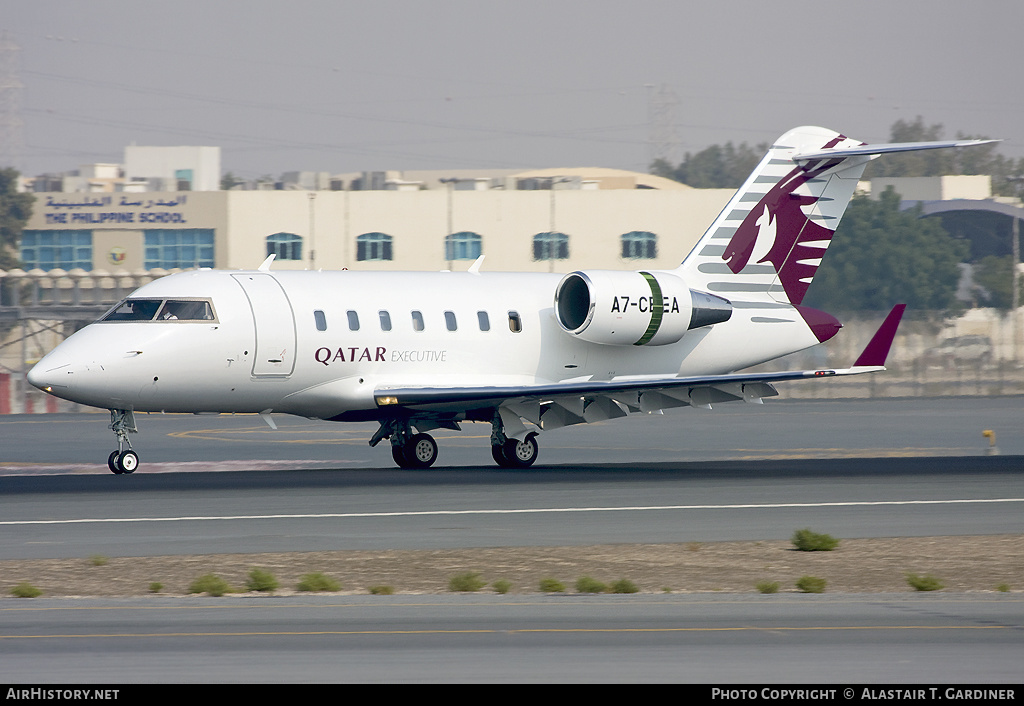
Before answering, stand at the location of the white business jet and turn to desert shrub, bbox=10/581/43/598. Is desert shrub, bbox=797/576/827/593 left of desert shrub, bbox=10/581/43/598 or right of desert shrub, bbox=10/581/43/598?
left

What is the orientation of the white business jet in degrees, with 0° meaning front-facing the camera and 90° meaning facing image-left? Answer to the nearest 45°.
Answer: approximately 45°

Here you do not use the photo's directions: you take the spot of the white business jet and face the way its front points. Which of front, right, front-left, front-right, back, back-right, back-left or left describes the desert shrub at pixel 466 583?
front-left

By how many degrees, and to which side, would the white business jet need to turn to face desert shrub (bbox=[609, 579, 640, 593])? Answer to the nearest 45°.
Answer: approximately 45° to its left

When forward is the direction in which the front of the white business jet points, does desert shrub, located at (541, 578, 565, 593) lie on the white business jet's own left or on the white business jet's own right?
on the white business jet's own left

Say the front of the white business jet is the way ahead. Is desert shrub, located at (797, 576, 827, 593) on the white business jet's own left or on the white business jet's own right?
on the white business jet's own left

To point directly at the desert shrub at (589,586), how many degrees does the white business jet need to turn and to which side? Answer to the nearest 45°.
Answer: approximately 45° to its left
